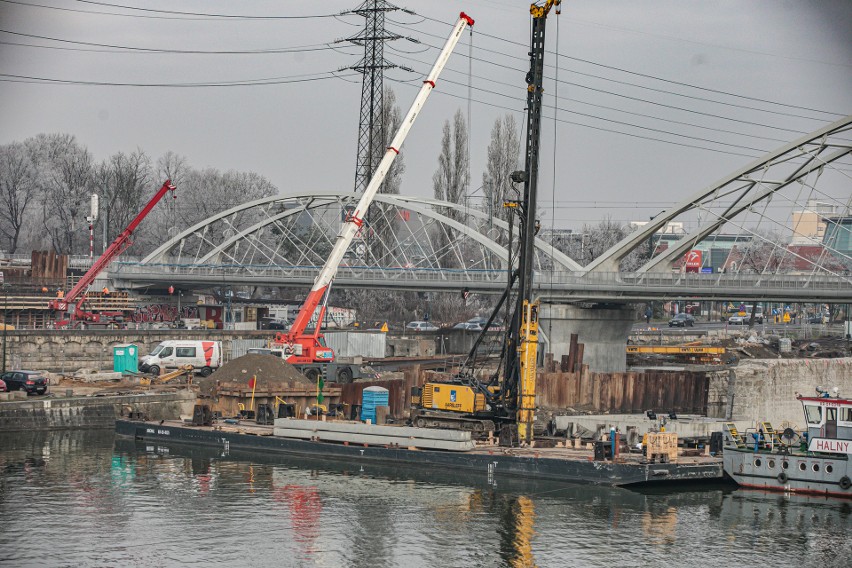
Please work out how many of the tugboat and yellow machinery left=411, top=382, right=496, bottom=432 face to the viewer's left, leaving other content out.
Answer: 1

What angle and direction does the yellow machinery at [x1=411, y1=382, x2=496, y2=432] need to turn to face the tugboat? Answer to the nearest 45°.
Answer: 0° — it already faces it

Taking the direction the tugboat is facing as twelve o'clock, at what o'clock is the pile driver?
The pile driver is roughly at 12 o'clock from the tugboat.

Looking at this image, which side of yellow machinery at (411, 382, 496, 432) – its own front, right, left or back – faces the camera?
right

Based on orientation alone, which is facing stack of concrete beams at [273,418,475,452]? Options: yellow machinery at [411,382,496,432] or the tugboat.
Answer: the tugboat

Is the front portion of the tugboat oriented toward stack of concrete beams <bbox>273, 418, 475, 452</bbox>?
yes

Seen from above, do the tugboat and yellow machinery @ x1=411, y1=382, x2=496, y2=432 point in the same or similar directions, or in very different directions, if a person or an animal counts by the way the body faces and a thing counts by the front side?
very different directions

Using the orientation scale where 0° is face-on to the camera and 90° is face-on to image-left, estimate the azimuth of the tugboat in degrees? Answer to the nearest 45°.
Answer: approximately 90°

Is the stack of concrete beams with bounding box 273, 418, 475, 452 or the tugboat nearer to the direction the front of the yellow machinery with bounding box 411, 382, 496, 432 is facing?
the tugboat
